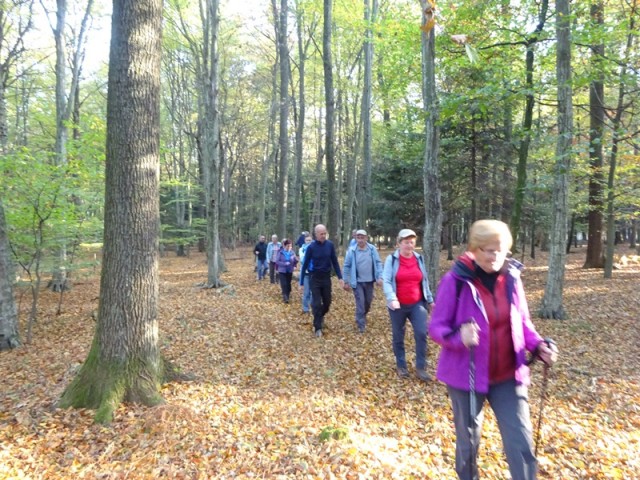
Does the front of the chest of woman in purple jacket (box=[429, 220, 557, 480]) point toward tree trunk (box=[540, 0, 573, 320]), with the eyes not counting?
no

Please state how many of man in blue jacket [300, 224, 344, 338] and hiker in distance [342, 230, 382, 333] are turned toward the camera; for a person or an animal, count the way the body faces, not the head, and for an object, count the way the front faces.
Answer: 2

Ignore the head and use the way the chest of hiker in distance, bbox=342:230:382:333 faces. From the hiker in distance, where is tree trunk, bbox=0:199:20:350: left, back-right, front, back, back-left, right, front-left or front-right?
right

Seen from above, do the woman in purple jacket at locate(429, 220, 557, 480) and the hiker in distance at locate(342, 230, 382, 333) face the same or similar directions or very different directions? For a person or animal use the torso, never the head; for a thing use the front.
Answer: same or similar directions

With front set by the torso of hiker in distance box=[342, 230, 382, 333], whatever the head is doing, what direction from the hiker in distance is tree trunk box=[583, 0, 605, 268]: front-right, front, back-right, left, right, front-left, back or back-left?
back-left

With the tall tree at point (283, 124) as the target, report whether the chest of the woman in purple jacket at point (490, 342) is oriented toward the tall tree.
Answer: no

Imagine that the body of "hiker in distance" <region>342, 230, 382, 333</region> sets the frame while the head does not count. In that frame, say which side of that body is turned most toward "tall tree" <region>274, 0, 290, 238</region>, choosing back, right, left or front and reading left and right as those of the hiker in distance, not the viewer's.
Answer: back

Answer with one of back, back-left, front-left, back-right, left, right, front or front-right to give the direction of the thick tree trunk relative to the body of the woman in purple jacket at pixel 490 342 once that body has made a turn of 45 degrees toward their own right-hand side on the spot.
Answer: right

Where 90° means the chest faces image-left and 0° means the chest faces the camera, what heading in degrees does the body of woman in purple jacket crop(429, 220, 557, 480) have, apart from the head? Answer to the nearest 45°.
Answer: approximately 315°

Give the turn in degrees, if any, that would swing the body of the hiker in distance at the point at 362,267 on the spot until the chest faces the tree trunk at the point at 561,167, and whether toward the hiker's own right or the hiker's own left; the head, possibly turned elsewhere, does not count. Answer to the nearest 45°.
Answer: approximately 90° to the hiker's own left

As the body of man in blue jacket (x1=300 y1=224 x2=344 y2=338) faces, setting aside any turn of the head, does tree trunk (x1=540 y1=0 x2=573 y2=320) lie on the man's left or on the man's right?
on the man's left

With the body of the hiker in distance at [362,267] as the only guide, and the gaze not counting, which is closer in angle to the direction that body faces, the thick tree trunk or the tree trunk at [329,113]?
the thick tree trunk

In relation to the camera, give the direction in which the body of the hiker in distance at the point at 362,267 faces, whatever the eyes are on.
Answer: toward the camera

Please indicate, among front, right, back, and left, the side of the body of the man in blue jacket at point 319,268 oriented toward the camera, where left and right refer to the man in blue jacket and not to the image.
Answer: front

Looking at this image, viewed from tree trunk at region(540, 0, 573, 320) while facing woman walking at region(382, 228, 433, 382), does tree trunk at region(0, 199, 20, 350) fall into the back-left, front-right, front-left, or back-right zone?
front-right

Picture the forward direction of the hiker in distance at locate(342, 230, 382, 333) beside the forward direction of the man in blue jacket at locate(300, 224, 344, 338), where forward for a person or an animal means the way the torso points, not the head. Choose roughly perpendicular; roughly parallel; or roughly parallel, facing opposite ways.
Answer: roughly parallel

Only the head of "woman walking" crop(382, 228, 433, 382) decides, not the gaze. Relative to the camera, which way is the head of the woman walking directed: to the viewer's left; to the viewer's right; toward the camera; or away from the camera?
toward the camera

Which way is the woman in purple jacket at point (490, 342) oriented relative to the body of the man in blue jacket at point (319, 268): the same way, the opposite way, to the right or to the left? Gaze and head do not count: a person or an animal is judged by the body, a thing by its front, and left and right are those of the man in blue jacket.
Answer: the same way

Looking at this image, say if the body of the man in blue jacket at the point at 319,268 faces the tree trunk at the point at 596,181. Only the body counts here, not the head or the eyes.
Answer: no
